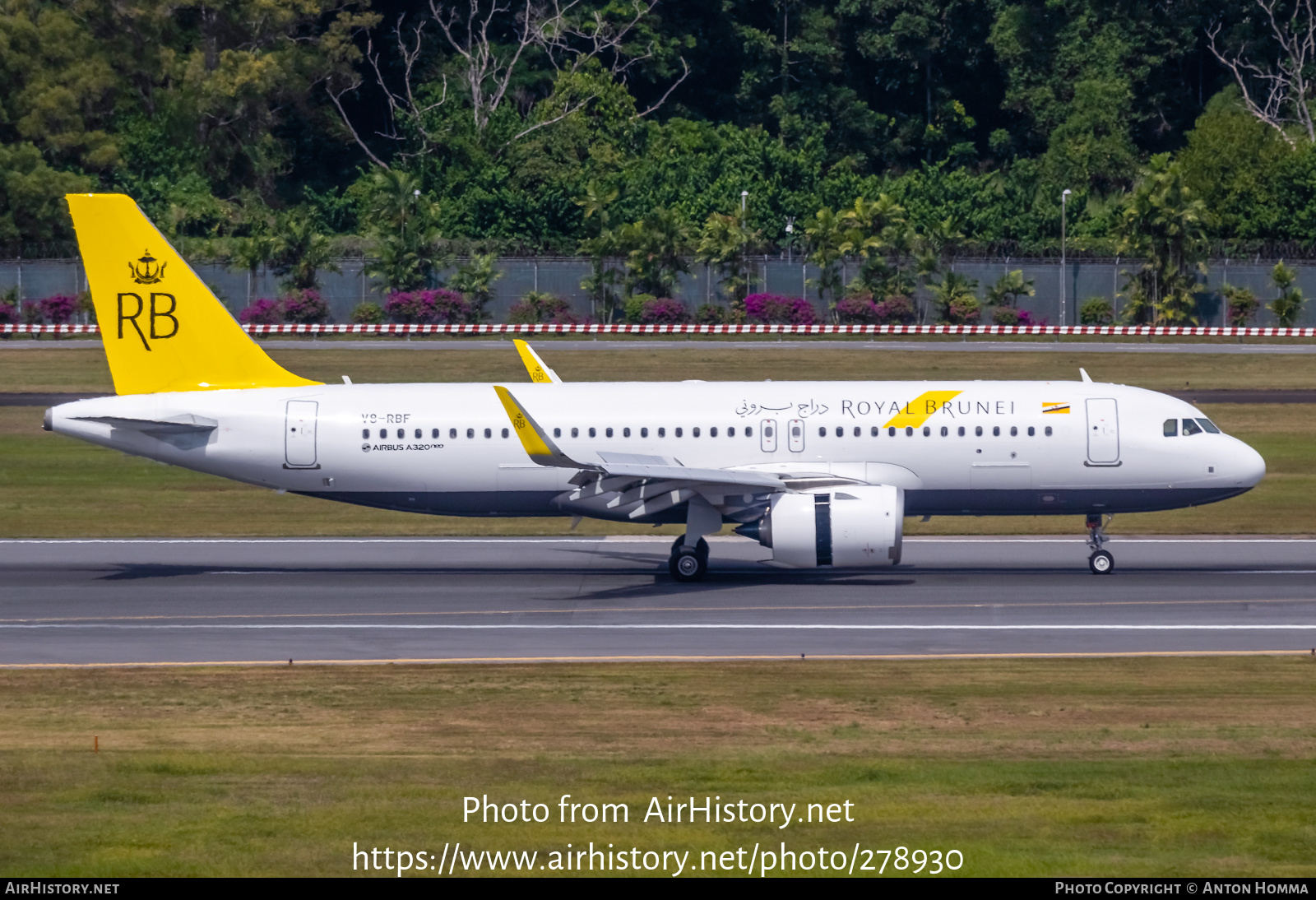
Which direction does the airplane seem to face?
to the viewer's right
